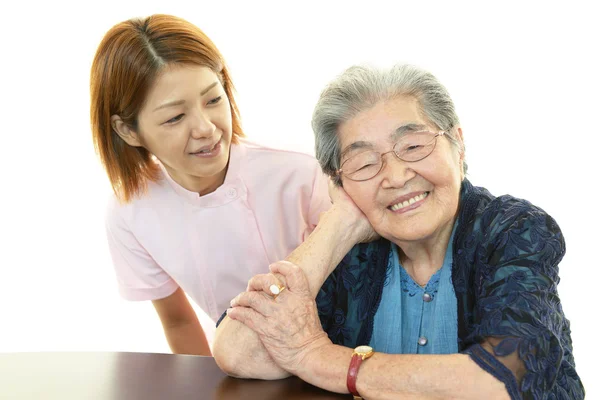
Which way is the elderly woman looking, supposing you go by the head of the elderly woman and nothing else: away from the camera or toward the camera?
toward the camera

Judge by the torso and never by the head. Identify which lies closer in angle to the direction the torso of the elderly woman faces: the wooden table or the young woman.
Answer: the wooden table

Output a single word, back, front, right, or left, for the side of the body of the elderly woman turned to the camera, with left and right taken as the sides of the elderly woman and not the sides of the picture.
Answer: front

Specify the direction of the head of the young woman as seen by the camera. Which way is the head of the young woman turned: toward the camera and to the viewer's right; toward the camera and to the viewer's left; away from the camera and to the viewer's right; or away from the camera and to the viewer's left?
toward the camera and to the viewer's right

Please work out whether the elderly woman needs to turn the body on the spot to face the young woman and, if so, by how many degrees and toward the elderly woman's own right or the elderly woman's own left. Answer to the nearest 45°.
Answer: approximately 135° to the elderly woman's own right
